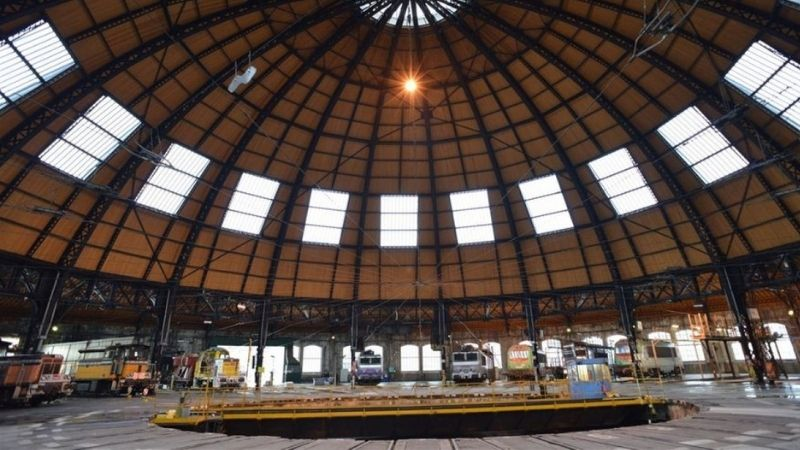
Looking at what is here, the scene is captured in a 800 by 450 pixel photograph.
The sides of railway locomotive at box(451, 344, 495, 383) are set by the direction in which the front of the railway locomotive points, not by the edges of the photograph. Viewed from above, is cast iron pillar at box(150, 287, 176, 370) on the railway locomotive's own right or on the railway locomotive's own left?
on the railway locomotive's own right

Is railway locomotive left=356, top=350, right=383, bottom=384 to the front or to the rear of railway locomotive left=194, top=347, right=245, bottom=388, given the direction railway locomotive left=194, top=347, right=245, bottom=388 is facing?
to the front

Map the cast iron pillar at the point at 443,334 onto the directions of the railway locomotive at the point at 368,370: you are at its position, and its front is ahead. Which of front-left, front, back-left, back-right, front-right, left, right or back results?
left

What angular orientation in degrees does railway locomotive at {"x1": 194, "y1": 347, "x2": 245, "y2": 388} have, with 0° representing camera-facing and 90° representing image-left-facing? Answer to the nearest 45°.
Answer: approximately 315°

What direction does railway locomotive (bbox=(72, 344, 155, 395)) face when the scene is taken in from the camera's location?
facing the viewer and to the right of the viewer

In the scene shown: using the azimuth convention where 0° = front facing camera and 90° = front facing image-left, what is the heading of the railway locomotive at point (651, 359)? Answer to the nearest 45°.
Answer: approximately 45°

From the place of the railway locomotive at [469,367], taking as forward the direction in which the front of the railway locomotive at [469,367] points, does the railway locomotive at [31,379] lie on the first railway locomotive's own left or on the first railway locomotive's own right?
on the first railway locomotive's own right

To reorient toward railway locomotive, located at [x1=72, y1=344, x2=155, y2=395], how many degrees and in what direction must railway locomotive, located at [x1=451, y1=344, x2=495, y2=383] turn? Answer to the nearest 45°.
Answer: approximately 90° to its right

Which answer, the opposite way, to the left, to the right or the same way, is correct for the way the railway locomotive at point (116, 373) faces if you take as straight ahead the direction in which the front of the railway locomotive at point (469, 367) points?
to the left

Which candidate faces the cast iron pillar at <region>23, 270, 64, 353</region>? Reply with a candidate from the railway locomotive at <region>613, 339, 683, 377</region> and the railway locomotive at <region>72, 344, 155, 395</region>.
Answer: the railway locomotive at <region>613, 339, 683, 377</region>

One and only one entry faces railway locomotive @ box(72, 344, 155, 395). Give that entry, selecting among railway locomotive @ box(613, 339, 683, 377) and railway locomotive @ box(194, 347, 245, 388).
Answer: railway locomotive @ box(613, 339, 683, 377)

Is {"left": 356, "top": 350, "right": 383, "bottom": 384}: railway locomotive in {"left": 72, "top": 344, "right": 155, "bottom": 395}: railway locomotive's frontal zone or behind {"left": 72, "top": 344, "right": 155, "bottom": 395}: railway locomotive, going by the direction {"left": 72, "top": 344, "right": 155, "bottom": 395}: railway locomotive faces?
frontal zone

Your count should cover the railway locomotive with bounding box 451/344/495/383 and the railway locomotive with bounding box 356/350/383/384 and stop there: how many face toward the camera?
2

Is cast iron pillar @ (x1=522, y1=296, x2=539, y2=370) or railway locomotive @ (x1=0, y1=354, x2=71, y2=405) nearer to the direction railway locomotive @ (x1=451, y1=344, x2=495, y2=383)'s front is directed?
the railway locomotive

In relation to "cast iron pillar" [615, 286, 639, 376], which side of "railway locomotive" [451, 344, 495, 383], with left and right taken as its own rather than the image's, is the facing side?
left

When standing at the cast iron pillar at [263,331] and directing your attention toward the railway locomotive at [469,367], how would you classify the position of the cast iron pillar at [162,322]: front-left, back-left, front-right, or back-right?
back-right

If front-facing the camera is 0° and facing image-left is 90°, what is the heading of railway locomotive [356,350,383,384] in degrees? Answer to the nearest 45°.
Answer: approximately 0°

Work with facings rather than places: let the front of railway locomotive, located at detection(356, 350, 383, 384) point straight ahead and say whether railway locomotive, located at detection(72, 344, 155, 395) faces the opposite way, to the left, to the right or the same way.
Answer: to the left
